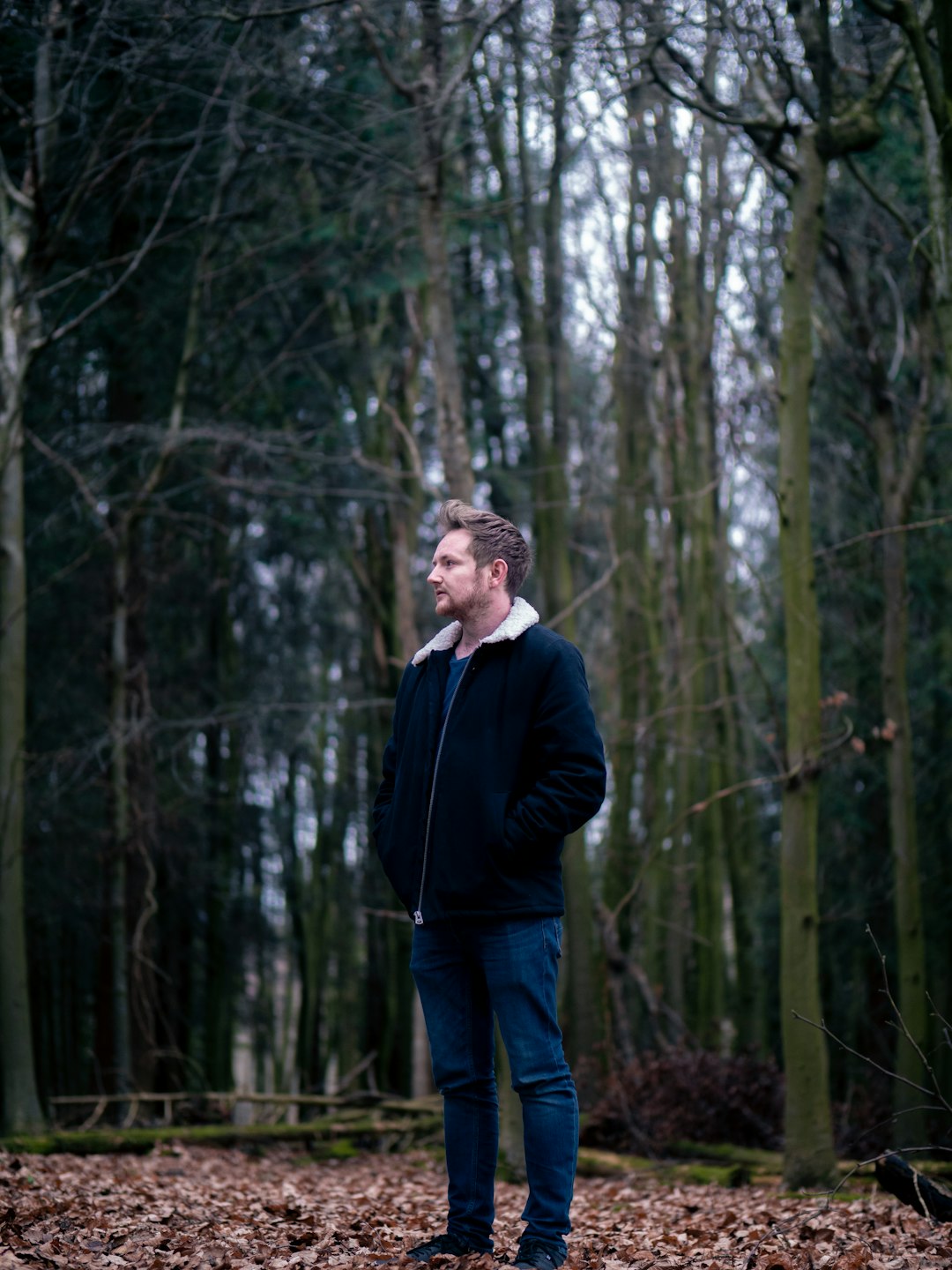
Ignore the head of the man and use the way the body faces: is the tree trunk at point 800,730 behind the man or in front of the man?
behind

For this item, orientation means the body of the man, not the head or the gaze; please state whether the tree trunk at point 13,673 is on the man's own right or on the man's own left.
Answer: on the man's own right

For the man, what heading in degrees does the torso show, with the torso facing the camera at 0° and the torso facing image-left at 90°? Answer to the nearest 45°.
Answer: approximately 45°

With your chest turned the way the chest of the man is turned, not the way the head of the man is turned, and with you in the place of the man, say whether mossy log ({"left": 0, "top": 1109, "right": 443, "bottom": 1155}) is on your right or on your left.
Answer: on your right
